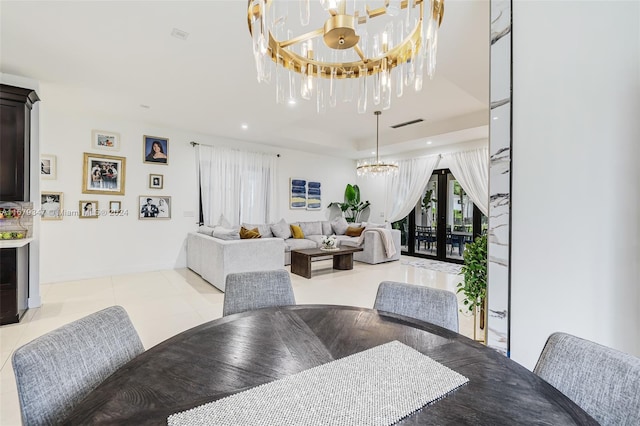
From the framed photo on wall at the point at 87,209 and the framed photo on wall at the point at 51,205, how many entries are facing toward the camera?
2

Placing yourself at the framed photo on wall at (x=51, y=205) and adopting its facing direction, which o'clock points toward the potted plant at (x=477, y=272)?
The potted plant is roughly at 11 o'clock from the framed photo on wall.

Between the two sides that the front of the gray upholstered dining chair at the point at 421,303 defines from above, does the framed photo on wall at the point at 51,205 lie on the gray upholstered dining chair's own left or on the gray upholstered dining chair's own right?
on the gray upholstered dining chair's own right

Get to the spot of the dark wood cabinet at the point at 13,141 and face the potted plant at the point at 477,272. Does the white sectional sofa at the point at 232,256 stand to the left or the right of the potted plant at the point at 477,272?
left

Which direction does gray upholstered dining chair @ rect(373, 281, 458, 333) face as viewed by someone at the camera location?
facing the viewer and to the left of the viewer

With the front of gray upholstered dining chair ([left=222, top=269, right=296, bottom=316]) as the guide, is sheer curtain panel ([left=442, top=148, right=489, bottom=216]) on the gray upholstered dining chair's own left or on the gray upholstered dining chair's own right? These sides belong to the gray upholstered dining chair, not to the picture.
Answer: on the gray upholstered dining chair's own left

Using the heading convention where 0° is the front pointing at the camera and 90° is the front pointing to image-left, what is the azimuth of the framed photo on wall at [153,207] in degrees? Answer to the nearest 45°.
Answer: approximately 0°

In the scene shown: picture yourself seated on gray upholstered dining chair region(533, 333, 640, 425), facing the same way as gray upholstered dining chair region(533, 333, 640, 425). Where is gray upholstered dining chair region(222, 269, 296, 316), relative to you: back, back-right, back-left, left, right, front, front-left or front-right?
front-right

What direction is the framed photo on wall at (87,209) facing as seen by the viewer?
toward the camera

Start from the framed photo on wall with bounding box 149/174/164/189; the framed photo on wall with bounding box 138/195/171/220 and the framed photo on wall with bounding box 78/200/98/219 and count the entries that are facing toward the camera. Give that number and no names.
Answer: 3

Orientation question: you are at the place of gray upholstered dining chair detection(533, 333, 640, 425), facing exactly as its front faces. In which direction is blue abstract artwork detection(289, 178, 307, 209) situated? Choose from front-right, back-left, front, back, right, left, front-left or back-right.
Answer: right
